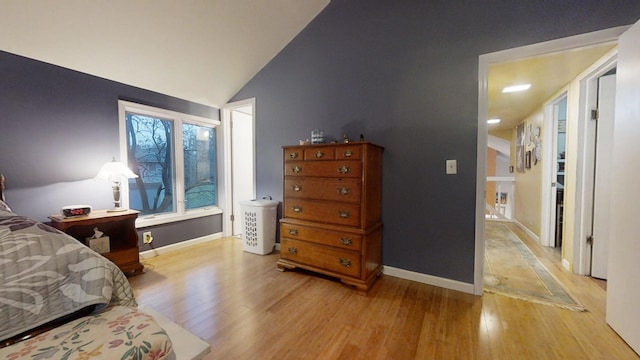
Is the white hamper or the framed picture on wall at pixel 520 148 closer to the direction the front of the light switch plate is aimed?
the white hamper

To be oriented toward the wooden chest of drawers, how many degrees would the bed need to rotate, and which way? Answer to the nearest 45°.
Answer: approximately 45° to its left

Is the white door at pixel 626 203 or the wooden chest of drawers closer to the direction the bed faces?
the white door

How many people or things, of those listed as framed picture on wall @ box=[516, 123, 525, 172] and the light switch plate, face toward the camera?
1

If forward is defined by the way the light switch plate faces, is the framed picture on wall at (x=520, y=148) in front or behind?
behind

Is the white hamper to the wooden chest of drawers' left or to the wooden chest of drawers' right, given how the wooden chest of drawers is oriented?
on its right

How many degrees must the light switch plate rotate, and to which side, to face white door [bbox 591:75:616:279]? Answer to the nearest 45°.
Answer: approximately 135° to its left
